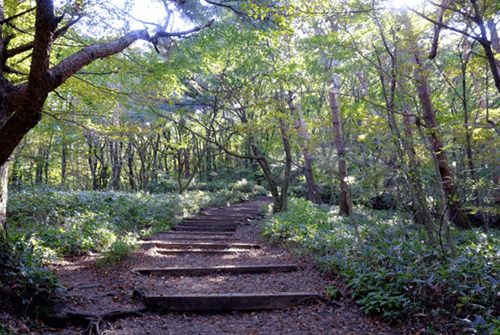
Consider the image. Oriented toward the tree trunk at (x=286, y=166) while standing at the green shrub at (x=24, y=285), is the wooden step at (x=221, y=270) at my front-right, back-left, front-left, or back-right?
front-right

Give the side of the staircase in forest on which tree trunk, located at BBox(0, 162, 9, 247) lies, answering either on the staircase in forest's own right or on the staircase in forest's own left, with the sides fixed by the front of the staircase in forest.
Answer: on the staircase in forest's own right

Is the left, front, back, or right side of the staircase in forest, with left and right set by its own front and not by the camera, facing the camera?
front

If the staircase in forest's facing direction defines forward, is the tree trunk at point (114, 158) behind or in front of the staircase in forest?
behind

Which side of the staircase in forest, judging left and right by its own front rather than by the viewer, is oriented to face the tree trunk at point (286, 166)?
back

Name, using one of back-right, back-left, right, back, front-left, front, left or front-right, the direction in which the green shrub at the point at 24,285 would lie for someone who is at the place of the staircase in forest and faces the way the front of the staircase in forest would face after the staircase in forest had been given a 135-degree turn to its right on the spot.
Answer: left
